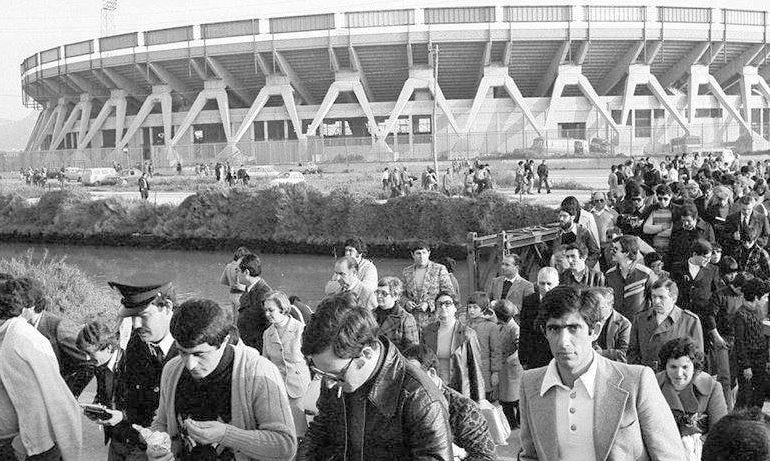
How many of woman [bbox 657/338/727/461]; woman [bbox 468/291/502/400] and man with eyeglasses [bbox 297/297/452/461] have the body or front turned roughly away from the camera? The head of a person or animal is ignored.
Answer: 0

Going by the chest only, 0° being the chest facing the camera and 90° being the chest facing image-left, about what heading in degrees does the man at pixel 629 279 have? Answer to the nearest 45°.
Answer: approximately 45°

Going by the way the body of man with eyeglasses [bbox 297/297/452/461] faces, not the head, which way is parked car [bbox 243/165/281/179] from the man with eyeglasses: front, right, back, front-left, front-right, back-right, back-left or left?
back-right

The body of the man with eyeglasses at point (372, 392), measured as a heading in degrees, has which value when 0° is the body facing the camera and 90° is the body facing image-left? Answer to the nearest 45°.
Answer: approximately 45°

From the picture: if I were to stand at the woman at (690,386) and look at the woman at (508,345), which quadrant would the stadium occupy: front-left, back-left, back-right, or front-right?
front-right

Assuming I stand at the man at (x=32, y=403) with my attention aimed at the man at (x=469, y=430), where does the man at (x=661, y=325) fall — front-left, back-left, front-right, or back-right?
front-left

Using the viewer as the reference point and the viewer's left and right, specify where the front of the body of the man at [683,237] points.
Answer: facing the viewer and to the left of the viewer

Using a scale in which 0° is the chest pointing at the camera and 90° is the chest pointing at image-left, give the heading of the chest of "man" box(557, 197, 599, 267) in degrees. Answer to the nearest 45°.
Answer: approximately 45°

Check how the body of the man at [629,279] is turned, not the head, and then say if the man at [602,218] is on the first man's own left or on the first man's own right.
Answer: on the first man's own right

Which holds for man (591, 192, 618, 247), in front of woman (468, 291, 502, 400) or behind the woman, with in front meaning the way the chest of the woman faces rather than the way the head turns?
behind

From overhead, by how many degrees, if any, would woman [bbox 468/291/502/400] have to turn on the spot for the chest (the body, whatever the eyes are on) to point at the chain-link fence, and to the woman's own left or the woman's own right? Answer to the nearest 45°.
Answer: approximately 135° to the woman's own right
